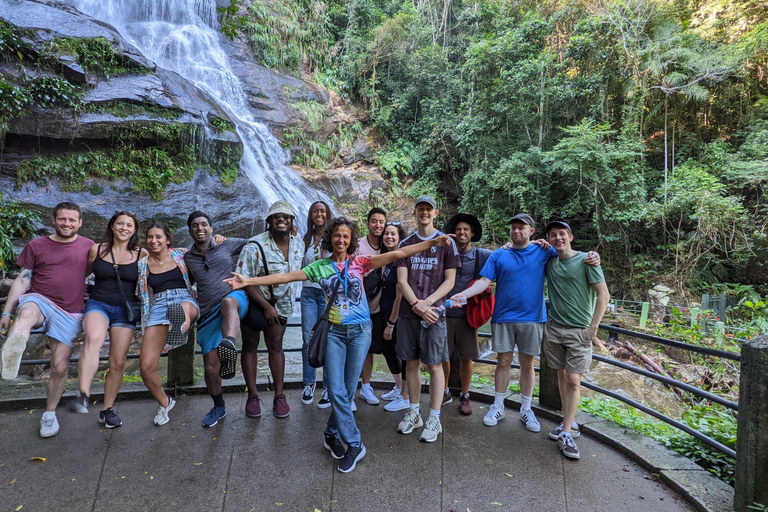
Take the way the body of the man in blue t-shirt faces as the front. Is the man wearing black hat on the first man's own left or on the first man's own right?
on the first man's own right

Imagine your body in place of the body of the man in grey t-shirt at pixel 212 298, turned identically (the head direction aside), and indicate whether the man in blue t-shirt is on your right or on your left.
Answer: on your left

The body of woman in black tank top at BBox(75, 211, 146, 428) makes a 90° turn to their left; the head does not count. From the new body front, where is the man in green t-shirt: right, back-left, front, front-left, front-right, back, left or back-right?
front-right

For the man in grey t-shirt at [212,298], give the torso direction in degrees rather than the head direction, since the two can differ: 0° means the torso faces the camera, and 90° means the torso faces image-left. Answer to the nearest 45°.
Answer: approximately 0°

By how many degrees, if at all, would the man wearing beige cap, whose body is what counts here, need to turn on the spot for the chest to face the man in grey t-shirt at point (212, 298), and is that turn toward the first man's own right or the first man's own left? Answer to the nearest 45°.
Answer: approximately 90° to the first man's own right

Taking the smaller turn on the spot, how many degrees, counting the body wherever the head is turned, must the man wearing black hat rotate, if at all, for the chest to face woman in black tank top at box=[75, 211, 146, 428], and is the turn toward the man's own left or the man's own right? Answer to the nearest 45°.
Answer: approximately 90° to the man's own right
